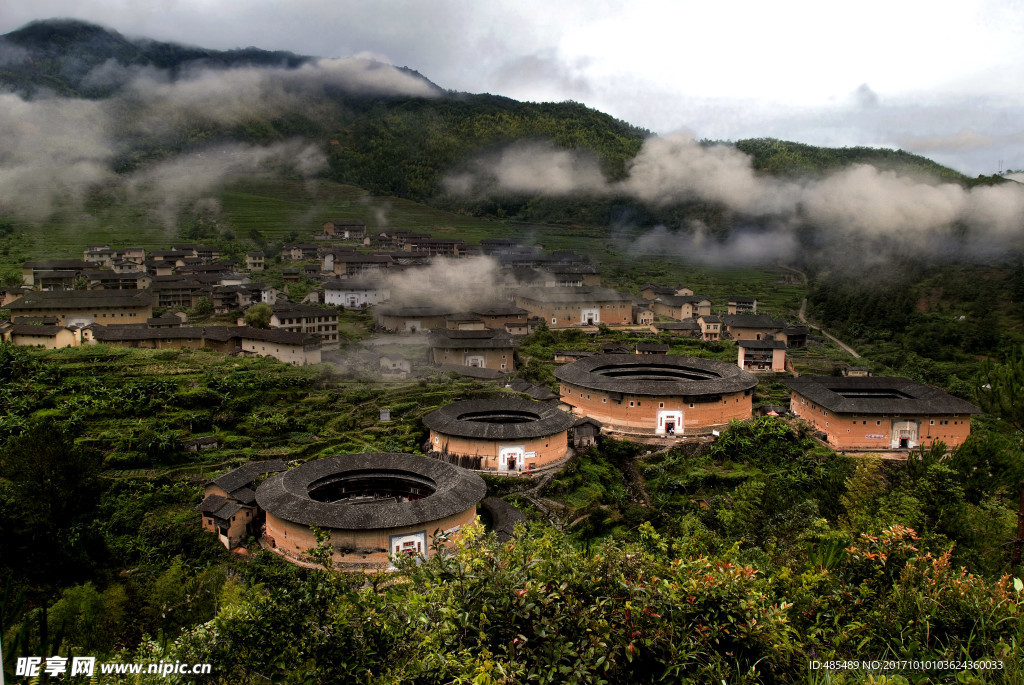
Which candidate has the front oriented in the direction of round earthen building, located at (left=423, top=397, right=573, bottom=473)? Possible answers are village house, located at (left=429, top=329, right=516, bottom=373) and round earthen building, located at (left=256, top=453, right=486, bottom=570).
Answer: the village house

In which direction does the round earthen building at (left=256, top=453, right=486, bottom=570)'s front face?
toward the camera

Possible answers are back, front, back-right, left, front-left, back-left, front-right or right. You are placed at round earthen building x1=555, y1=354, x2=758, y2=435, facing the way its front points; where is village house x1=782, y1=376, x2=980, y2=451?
left

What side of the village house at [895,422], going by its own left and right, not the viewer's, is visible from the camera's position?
front

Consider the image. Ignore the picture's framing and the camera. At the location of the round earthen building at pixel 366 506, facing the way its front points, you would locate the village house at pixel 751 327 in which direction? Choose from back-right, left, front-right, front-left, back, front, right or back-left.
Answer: back-left

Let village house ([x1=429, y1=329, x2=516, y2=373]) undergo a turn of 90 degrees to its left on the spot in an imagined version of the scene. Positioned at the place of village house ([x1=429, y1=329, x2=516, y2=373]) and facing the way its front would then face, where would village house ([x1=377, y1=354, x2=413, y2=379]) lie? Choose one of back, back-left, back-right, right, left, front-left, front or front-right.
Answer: back-right

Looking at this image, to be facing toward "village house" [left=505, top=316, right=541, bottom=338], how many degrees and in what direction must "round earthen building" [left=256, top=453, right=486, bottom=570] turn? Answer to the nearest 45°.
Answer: approximately 180°

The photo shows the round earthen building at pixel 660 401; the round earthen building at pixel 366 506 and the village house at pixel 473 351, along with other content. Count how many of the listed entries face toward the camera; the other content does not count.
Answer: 3

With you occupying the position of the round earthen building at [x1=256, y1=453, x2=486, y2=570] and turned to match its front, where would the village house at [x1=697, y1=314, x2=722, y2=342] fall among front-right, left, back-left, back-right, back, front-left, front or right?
back-left
